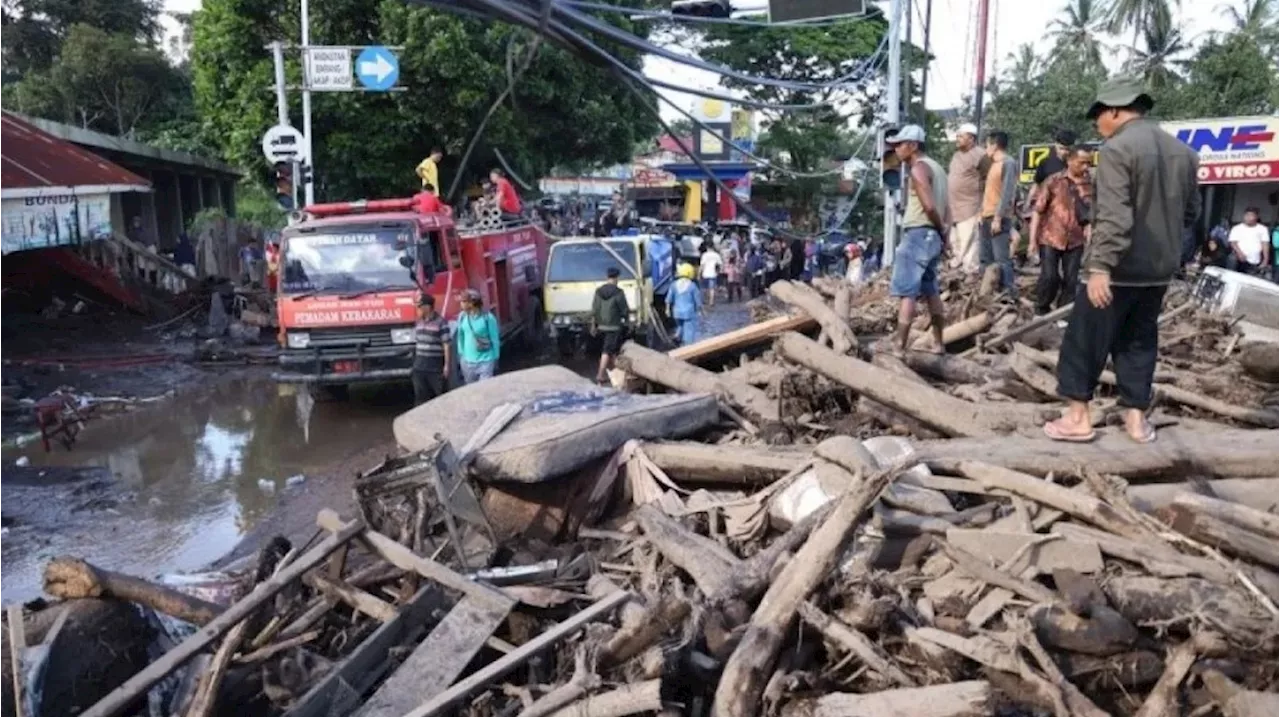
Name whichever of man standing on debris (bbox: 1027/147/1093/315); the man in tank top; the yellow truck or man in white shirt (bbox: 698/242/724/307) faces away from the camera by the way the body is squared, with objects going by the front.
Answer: the man in white shirt

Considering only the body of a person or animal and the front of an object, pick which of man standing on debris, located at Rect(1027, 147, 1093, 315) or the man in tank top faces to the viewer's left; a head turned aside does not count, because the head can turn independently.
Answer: the man in tank top

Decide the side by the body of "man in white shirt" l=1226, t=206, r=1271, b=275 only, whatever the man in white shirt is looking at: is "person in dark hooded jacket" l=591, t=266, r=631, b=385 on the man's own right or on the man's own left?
on the man's own right

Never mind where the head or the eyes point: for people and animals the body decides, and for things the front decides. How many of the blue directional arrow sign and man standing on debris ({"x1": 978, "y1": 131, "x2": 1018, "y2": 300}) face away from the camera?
0

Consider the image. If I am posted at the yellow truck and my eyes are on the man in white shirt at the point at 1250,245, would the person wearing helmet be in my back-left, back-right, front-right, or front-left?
front-right

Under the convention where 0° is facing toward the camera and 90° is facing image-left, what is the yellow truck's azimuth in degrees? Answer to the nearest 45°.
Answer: approximately 0°

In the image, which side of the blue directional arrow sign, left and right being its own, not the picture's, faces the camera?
front

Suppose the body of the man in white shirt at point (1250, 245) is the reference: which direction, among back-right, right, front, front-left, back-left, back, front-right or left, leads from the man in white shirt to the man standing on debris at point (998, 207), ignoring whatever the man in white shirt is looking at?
front

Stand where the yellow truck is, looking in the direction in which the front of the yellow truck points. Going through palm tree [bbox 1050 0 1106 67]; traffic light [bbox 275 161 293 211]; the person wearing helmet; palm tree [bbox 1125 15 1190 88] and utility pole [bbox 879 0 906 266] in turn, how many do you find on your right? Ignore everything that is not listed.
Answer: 1

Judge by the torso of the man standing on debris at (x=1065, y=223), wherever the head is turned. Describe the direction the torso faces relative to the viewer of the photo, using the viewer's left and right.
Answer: facing the viewer and to the right of the viewer

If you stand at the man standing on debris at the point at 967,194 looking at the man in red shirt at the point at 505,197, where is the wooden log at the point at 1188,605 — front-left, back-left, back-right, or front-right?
back-left

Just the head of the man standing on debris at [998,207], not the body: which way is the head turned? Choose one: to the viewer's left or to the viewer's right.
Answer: to the viewer's left

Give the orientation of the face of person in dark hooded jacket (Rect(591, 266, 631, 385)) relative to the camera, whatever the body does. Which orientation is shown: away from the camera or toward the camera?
away from the camera

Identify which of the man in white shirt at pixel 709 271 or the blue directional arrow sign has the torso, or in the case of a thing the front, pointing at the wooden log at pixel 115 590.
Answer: the blue directional arrow sign

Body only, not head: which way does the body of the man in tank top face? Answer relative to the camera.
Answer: to the viewer's left
